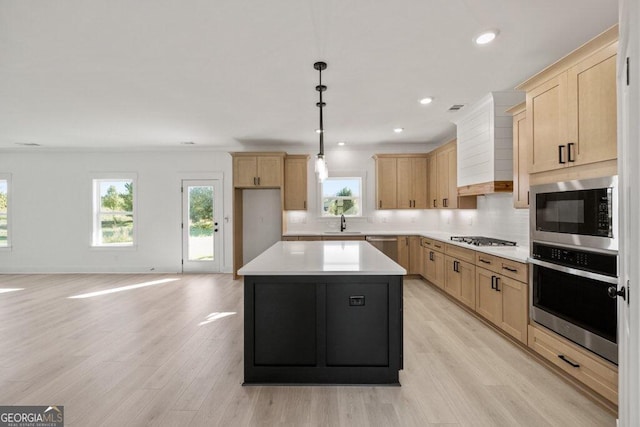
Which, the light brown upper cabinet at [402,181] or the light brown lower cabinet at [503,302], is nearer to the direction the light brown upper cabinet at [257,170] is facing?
the light brown lower cabinet

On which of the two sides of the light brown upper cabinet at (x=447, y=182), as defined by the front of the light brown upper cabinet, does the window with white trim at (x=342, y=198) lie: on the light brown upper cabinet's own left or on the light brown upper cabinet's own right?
on the light brown upper cabinet's own right

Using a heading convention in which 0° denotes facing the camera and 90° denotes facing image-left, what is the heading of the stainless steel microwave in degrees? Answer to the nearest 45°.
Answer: approximately 45°

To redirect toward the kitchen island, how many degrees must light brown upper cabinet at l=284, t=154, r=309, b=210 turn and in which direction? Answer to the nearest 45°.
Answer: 0° — it already faces it

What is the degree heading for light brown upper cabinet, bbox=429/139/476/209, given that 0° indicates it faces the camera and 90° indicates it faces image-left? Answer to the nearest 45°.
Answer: approximately 45°

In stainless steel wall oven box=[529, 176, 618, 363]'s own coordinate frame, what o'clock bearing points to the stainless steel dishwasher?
The stainless steel dishwasher is roughly at 3 o'clock from the stainless steel wall oven.

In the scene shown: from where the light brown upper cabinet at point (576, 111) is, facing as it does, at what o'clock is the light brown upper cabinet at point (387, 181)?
the light brown upper cabinet at point (387, 181) is roughly at 3 o'clock from the light brown upper cabinet at point (576, 111).

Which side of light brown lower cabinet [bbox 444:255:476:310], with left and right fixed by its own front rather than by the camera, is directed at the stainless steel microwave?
left

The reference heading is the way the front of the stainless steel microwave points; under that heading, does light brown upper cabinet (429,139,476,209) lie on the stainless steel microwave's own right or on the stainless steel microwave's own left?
on the stainless steel microwave's own right
